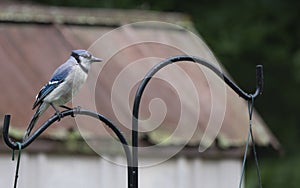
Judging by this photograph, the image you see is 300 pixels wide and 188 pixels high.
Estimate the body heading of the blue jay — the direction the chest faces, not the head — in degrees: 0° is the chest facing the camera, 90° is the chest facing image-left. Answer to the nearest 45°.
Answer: approximately 270°
